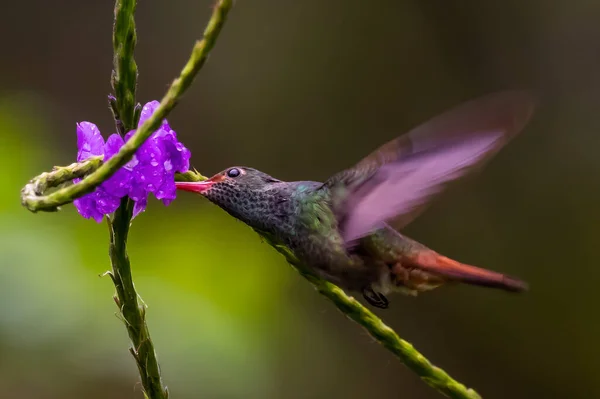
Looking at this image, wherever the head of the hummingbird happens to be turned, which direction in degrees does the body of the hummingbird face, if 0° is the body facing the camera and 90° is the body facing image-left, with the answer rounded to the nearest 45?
approximately 90°
